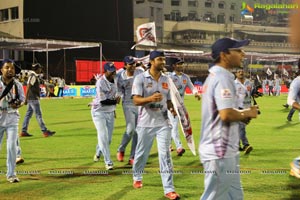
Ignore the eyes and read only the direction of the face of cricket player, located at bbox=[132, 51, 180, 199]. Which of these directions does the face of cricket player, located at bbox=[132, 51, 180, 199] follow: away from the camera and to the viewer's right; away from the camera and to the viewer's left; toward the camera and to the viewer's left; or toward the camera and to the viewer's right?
toward the camera and to the viewer's right

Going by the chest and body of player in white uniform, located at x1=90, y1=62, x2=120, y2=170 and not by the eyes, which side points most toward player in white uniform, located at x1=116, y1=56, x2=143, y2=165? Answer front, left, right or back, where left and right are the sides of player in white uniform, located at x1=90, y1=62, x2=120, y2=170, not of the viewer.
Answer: left

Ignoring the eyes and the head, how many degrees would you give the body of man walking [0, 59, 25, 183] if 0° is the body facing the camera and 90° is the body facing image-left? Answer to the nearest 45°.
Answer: approximately 0°

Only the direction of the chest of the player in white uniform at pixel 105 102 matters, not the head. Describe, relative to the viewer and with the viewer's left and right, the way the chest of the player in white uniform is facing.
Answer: facing the viewer and to the right of the viewer

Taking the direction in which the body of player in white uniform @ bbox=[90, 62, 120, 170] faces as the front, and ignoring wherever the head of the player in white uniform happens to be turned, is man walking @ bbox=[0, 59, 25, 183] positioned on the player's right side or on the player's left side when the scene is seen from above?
on the player's right side

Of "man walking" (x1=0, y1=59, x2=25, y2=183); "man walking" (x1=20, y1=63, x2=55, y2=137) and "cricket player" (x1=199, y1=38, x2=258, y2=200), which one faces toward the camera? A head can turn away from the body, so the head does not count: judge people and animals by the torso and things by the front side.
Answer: "man walking" (x1=0, y1=59, x2=25, y2=183)

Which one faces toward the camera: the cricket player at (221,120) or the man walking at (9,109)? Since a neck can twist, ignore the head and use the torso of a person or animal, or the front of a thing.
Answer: the man walking

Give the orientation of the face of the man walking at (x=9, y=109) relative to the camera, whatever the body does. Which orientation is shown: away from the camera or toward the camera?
toward the camera

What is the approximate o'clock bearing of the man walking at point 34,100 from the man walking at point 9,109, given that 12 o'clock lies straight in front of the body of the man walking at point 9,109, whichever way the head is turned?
the man walking at point 34,100 is roughly at 6 o'clock from the man walking at point 9,109.
